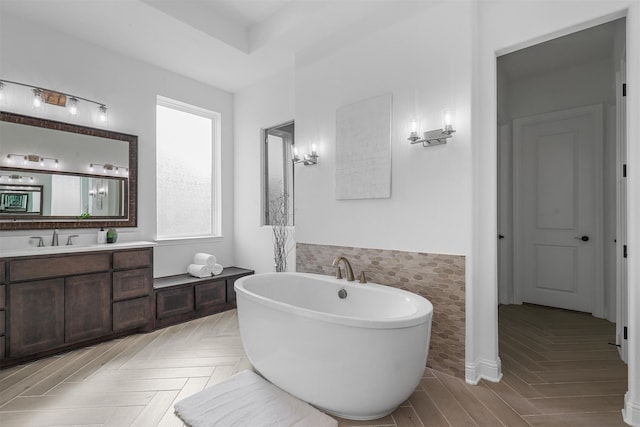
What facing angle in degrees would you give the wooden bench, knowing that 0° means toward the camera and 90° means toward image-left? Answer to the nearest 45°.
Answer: approximately 315°

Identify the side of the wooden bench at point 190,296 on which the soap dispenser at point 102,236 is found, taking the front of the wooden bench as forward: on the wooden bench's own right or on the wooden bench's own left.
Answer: on the wooden bench's own right

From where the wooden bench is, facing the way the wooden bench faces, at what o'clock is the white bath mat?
The white bath mat is roughly at 1 o'clock from the wooden bench.

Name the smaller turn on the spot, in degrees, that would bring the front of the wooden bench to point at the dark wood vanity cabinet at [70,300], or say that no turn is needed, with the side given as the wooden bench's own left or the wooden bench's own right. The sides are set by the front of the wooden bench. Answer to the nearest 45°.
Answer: approximately 90° to the wooden bench's own right
